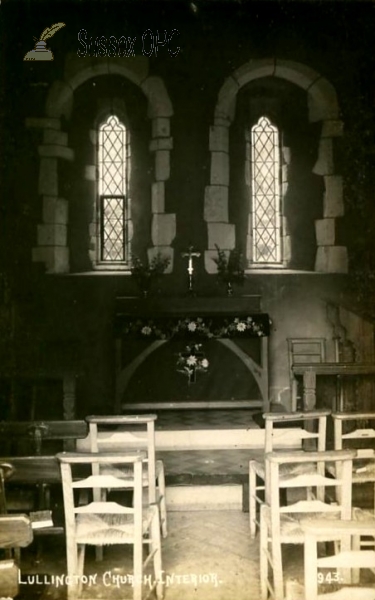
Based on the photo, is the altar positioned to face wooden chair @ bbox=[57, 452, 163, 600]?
yes

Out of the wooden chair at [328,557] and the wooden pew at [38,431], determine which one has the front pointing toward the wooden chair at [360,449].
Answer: the wooden chair at [328,557]

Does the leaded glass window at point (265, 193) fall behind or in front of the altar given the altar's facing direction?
behind

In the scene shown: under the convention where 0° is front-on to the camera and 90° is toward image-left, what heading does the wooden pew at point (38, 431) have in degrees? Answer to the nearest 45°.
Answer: approximately 180°

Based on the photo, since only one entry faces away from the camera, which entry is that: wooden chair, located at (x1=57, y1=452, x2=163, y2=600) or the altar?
the wooden chair

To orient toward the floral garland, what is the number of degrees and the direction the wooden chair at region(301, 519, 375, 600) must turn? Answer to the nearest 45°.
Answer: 0° — it already faces it

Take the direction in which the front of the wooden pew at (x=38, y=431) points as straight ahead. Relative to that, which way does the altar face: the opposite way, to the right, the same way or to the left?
the opposite way

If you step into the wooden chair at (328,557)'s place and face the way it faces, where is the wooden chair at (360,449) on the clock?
the wooden chair at (360,449) is roughly at 12 o'clock from the wooden chair at (328,557).

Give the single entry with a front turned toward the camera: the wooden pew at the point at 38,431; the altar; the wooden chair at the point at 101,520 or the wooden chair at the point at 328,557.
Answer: the altar

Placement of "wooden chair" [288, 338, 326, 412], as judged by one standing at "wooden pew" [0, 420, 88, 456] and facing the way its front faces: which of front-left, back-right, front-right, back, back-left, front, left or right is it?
front-right

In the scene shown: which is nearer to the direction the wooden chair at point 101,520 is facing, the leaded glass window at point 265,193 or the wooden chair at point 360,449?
the leaded glass window

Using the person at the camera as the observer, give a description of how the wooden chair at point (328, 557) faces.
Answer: facing away from the viewer

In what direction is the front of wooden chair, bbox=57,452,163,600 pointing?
away from the camera
